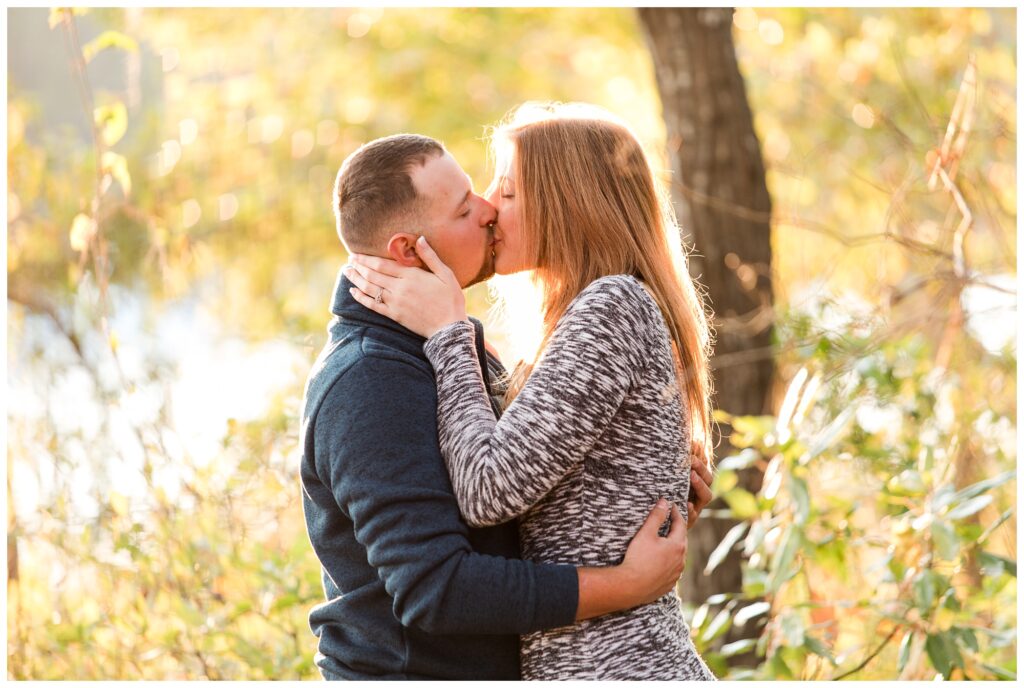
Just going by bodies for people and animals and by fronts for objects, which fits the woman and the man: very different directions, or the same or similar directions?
very different directions

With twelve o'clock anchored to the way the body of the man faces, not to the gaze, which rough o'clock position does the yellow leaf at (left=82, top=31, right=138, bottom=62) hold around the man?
The yellow leaf is roughly at 8 o'clock from the man.

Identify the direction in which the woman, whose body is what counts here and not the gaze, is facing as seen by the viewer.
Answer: to the viewer's left

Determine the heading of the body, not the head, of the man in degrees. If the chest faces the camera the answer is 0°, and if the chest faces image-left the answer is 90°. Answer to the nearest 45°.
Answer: approximately 270°

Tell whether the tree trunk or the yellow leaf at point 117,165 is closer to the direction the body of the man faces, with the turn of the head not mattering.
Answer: the tree trunk

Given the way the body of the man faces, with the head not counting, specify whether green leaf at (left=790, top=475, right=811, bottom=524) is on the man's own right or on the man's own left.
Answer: on the man's own left

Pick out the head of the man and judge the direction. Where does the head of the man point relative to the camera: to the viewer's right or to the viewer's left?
to the viewer's right

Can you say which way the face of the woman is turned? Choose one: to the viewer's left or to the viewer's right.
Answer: to the viewer's left

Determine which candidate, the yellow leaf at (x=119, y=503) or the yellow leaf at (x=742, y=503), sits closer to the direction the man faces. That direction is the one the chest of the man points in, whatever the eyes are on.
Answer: the yellow leaf at (x=742, y=503)

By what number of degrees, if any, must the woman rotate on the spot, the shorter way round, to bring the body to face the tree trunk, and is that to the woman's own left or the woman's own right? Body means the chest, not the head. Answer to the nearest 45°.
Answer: approximately 90° to the woman's own right
